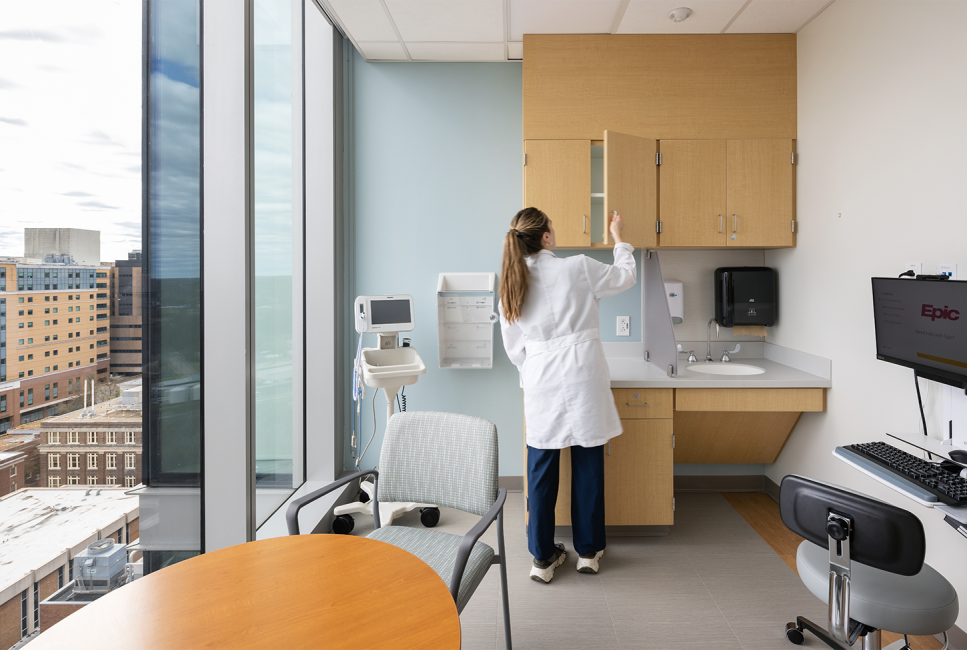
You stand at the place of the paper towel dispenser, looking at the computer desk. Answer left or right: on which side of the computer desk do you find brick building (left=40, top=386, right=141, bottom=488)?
right

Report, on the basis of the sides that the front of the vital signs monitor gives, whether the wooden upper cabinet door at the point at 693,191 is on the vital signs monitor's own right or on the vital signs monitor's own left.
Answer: on the vital signs monitor's own left

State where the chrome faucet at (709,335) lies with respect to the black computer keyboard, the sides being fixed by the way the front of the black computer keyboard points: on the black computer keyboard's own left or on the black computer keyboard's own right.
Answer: on the black computer keyboard's own right

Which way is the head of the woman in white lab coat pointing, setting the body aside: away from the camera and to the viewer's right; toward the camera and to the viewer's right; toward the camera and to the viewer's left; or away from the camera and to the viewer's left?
away from the camera and to the viewer's right
